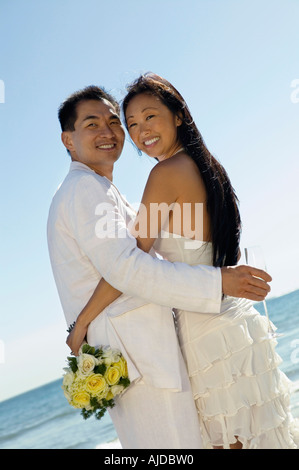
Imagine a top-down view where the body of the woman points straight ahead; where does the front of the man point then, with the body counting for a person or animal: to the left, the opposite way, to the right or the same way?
the opposite way

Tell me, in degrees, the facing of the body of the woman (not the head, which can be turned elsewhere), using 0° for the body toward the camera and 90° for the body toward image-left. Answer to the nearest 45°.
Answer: approximately 90°

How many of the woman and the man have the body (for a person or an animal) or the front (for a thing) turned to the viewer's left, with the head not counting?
1

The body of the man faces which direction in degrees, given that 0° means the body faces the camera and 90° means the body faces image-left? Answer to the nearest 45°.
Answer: approximately 270°

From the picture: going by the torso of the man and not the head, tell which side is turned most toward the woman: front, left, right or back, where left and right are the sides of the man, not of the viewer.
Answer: front
